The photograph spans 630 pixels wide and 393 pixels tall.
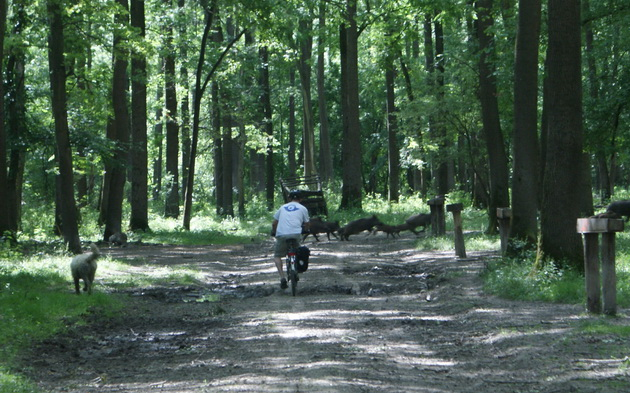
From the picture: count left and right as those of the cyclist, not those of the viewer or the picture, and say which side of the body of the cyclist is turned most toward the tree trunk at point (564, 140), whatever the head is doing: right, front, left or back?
right

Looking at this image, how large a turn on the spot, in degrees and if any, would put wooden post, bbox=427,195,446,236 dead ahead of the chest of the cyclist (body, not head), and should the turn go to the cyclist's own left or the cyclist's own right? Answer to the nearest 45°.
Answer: approximately 45° to the cyclist's own right

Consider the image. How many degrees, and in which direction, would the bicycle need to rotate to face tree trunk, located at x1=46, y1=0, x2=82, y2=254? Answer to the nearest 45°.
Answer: approximately 45° to its left

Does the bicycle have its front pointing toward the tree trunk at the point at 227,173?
yes

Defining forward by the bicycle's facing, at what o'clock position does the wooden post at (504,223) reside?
The wooden post is roughly at 2 o'clock from the bicycle.

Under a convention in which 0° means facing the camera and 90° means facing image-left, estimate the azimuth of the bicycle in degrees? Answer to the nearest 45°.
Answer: approximately 180°

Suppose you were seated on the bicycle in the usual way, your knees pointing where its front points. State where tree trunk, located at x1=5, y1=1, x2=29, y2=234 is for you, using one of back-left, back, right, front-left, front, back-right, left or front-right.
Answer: front-left

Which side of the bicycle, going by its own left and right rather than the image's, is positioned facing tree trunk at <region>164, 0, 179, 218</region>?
front

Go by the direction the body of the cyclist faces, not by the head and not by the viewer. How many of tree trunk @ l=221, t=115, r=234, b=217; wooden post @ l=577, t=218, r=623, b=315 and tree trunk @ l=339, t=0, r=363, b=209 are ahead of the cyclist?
2

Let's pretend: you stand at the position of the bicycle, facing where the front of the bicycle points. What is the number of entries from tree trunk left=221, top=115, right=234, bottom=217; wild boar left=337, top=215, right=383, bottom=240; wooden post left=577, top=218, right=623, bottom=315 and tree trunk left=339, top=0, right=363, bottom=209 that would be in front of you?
3

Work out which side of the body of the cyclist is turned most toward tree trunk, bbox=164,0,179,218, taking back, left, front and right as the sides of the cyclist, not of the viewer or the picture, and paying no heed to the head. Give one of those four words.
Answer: front

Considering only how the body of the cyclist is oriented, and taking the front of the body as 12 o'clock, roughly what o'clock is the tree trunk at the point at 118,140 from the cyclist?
The tree trunk is roughly at 11 o'clock from the cyclist.

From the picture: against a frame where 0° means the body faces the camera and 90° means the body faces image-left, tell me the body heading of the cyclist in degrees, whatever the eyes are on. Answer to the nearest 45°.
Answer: approximately 180°

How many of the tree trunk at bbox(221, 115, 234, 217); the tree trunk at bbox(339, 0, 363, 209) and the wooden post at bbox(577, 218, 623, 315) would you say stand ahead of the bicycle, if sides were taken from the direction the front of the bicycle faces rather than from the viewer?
2
